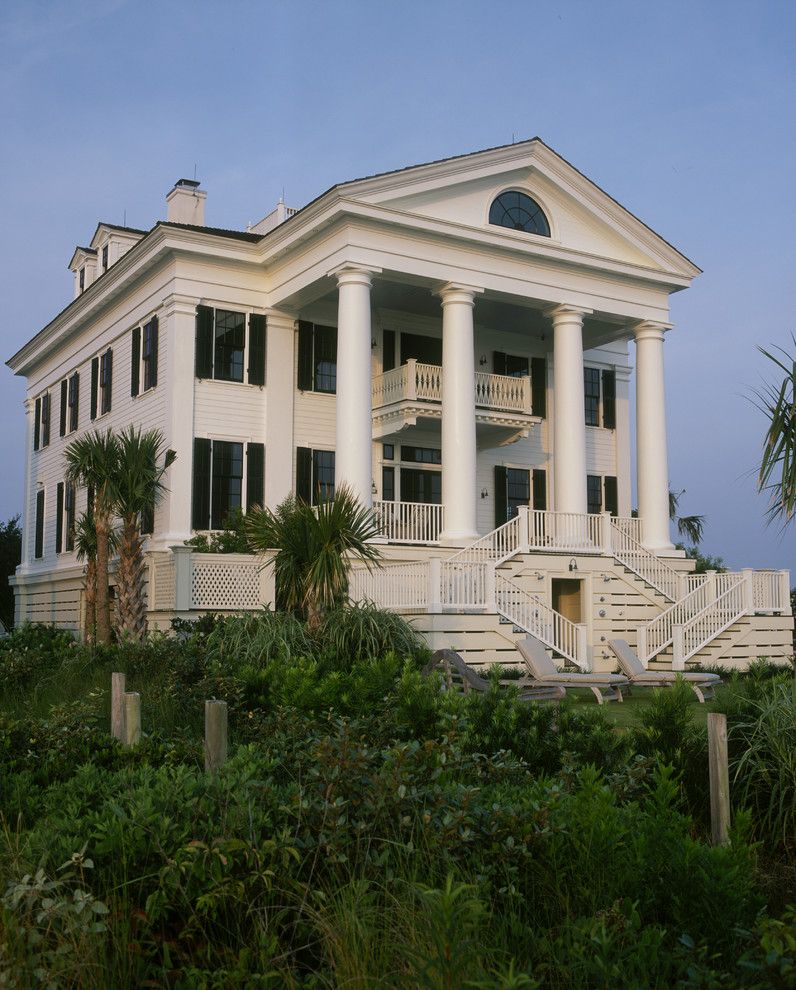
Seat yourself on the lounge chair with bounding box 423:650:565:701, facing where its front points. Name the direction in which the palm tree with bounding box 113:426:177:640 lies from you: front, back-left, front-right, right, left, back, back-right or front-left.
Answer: back-left

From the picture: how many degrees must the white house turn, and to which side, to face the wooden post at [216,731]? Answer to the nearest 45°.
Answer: approximately 45° to its right

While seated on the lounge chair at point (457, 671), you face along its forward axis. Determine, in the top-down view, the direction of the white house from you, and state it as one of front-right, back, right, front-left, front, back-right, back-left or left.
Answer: left

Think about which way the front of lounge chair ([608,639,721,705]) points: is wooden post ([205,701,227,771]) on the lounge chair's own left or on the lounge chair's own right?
on the lounge chair's own right

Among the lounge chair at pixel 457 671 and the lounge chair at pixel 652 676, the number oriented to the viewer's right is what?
2

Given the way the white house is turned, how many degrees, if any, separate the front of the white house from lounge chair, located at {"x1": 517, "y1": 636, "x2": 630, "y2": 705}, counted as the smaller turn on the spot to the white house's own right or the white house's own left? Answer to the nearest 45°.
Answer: approximately 45° to the white house's own right

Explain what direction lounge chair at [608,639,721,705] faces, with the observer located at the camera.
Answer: facing to the right of the viewer

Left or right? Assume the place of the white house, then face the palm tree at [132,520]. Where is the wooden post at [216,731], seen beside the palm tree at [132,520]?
left

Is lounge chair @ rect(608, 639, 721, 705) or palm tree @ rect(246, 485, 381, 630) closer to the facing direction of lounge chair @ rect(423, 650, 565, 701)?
the lounge chair

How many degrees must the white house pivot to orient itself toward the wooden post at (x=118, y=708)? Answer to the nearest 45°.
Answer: approximately 45° to its right

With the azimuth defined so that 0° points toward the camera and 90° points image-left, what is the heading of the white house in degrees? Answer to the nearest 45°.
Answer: approximately 315°

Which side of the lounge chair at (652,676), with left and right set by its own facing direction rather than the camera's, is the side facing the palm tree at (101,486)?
back

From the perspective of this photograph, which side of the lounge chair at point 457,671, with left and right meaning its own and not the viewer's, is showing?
right

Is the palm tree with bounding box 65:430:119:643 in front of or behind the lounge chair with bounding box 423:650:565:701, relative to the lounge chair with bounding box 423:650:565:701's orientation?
behind

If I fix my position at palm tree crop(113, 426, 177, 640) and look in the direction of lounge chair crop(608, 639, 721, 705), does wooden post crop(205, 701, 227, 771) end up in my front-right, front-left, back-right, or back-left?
front-right

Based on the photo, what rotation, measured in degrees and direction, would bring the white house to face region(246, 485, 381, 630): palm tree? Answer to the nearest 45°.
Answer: approximately 45° to its right

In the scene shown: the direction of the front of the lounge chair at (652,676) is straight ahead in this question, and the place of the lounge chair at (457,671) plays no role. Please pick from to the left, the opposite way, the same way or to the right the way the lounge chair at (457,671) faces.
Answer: the same way

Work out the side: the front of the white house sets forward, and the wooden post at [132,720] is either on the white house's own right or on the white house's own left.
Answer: on the white house's own right
